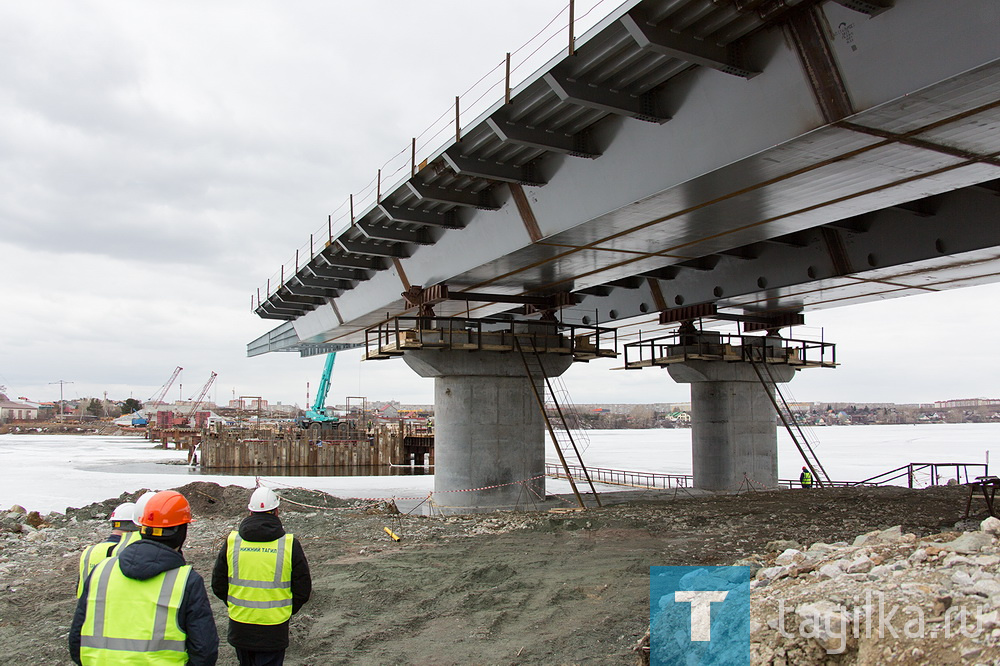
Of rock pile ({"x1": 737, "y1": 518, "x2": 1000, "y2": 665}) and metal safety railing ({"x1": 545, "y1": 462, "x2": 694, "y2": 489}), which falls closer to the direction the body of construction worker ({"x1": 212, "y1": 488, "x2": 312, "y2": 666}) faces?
the metal safety railing

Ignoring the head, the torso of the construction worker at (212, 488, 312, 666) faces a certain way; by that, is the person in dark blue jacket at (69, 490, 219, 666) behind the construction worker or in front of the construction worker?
behind

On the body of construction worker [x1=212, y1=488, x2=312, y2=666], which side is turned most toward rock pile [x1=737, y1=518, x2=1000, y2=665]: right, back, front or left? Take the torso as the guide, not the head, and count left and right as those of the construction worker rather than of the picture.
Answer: right

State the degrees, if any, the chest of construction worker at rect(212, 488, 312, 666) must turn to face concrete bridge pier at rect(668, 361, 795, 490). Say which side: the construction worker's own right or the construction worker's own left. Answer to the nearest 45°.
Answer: approximately 45° to the construction worker's own right

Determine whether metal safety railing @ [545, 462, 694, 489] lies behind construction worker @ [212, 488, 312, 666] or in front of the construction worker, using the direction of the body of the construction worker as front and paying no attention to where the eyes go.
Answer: in front

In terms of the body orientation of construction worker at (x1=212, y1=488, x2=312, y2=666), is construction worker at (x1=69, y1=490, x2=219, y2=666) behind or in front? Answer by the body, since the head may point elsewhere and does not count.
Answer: behind

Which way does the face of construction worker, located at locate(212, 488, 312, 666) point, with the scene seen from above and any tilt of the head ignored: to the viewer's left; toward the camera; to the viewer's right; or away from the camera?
away from the camera

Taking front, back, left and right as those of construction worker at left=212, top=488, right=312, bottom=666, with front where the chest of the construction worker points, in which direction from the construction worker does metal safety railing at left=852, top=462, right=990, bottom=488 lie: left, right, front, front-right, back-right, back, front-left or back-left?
front-right

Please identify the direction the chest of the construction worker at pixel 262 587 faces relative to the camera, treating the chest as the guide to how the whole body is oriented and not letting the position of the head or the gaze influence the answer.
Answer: away from the camera
